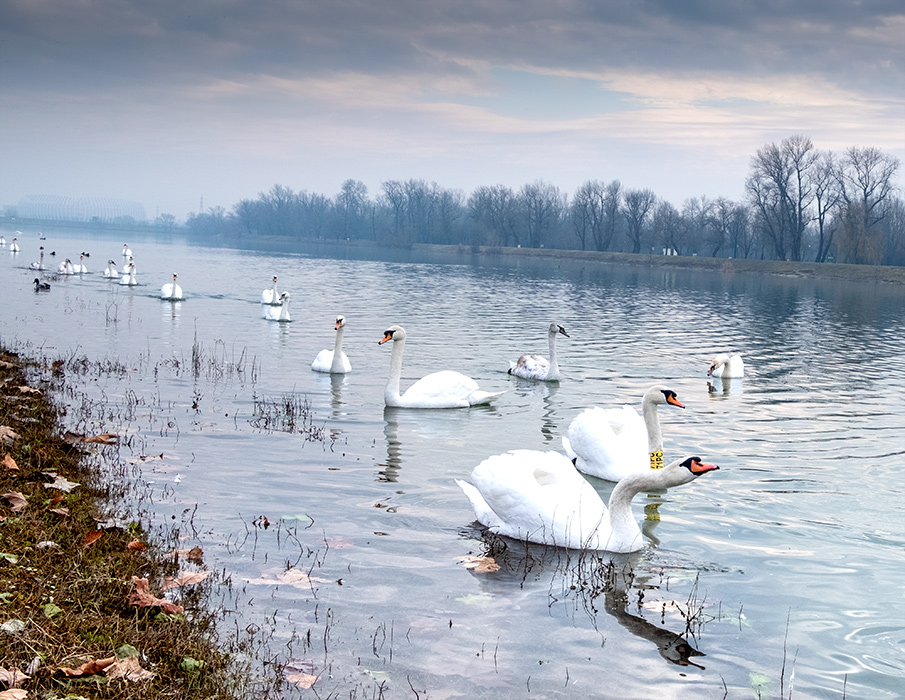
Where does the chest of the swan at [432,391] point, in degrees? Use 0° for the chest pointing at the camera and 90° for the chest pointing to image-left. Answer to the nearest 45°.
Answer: approximately 90°

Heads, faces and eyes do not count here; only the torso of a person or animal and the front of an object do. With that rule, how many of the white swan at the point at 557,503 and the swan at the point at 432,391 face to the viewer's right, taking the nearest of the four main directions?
1

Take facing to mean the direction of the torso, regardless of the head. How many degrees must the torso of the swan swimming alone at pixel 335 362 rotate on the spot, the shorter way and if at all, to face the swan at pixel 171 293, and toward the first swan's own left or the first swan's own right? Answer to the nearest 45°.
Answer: approximately 180°

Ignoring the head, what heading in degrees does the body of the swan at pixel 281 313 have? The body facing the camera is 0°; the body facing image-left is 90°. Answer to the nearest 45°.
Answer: approximately 315°

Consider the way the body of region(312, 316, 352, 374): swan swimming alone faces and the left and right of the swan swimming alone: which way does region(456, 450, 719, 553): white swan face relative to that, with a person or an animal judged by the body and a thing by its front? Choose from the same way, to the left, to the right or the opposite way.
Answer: to the left

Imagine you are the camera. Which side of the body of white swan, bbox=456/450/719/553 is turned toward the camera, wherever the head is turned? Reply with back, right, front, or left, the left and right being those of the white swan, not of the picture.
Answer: right

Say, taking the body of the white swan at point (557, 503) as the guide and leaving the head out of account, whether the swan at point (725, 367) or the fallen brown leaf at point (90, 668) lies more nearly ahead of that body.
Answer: the swan

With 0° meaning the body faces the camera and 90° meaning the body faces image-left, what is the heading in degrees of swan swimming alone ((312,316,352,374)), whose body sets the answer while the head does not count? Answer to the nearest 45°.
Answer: approximately 0°

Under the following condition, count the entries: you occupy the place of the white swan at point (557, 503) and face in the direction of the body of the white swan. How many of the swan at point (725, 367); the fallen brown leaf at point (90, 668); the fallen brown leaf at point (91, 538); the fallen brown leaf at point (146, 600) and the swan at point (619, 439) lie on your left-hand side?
2

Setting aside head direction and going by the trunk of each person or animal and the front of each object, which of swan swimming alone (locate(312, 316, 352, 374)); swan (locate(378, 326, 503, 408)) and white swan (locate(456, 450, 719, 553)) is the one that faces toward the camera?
the swan swimming alone

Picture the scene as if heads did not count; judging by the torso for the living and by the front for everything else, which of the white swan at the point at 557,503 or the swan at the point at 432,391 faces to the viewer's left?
the swan
